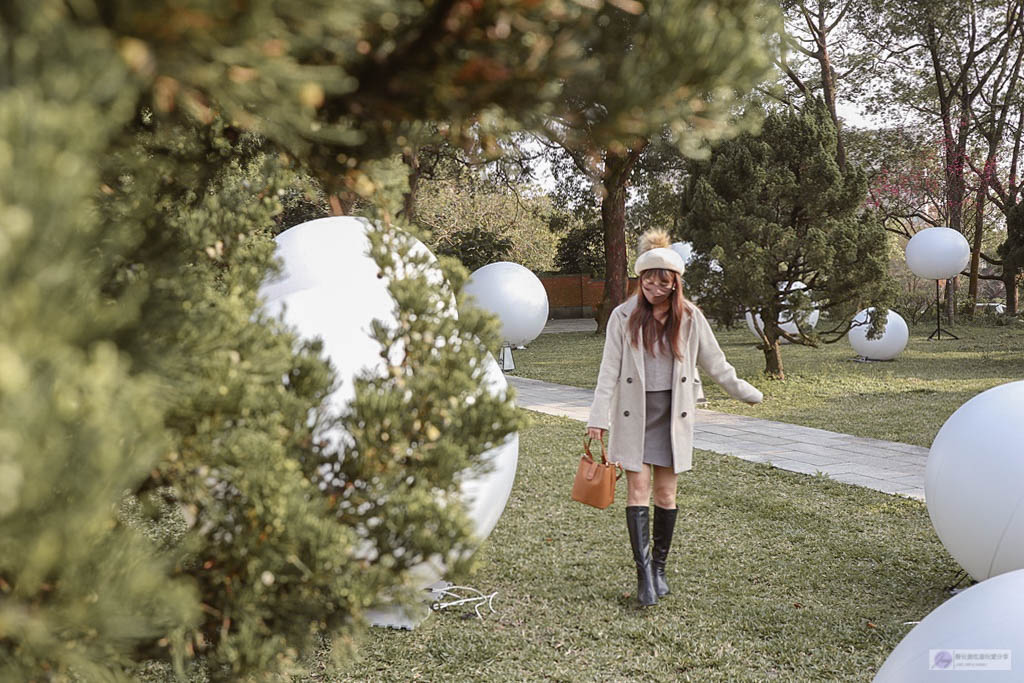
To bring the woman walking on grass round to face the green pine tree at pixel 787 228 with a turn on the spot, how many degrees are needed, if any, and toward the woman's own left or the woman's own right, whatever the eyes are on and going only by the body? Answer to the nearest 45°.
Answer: approximately 180°

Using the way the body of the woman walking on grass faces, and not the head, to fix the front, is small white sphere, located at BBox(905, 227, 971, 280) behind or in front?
behind

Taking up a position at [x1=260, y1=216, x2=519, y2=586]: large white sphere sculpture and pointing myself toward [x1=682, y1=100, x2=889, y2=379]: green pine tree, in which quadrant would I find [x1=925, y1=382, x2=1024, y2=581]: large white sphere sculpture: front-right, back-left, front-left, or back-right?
front-right

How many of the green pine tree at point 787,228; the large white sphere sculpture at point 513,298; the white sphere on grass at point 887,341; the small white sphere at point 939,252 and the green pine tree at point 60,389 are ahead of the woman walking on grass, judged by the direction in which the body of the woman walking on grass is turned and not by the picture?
1

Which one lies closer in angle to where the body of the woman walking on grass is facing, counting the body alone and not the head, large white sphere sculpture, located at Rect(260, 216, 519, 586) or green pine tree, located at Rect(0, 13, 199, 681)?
the green pine tree

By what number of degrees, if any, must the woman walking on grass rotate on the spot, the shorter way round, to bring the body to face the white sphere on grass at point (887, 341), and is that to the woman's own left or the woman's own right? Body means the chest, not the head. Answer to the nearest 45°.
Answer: approximately 180°

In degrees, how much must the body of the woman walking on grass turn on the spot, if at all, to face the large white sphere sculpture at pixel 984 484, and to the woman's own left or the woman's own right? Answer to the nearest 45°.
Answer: approximately 90° to the woman's own left

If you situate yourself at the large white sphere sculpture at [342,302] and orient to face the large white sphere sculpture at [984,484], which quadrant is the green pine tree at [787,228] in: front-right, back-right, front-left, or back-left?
front-left

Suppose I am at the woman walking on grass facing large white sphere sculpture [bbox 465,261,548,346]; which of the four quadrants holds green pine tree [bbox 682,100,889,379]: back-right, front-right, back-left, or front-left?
front-right

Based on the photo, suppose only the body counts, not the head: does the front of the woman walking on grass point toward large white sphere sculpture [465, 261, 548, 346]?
no

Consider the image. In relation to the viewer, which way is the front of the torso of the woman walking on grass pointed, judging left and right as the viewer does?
facing the viewer

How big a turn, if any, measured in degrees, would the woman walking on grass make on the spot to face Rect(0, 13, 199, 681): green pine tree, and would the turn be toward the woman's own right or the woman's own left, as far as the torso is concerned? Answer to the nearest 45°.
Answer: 0° — they already face it

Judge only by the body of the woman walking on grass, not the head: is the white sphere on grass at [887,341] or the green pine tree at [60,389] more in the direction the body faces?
the green pine tree

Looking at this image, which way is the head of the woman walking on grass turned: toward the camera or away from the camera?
toward the camera
